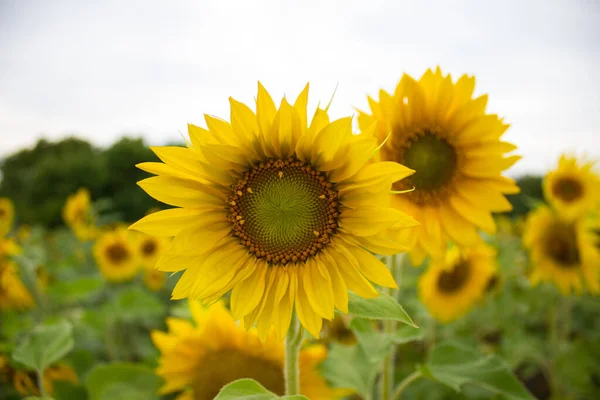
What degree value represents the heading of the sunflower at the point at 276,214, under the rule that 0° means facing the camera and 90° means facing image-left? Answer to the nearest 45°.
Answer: approximately 0°

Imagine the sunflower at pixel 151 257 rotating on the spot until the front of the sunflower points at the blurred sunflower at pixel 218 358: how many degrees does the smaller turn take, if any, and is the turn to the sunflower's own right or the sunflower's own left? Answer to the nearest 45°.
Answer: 0° — it already faces it

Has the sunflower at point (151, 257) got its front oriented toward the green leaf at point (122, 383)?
yes

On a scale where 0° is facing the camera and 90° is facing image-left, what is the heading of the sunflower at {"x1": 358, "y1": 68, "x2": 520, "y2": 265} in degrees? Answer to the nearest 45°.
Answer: approximately 0°

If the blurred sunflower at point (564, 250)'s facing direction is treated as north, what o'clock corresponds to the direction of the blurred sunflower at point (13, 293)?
the blurred sunflower at point (13, 293) is roughly at 2 o'clock from the blurred sunflower at point (564, 250).
